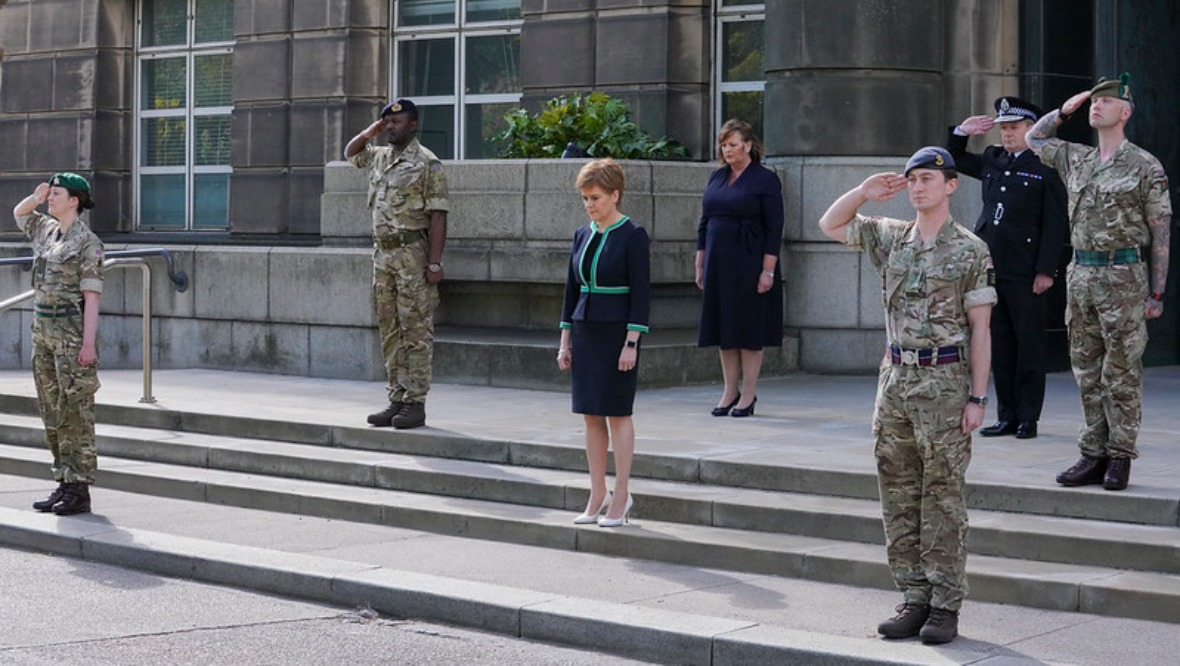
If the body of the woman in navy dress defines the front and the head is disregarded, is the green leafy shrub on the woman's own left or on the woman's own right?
on the woman's own right

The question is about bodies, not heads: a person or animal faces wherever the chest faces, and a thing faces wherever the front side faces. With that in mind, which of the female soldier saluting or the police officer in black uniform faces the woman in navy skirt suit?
the police officer in black uniform

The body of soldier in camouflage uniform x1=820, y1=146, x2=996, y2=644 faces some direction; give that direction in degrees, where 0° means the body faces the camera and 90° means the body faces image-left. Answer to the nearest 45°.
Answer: approximately 45°

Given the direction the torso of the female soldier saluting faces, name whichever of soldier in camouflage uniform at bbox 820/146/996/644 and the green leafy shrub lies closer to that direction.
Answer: the soldier in camouflage uniform

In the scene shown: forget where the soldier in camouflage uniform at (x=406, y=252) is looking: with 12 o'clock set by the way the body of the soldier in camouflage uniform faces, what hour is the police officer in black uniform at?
The police officer in black uniform is roughly at 8 o'clock from the soldier in camouflage uniform.

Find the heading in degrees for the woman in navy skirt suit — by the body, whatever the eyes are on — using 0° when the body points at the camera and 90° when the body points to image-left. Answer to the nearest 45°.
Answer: approximately 45°

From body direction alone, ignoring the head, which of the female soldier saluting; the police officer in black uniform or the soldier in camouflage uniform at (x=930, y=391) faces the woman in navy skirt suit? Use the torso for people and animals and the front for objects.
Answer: the police officer in black uniform

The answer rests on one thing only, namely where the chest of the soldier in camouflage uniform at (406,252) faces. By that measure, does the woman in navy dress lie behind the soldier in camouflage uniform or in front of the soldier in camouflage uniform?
behind

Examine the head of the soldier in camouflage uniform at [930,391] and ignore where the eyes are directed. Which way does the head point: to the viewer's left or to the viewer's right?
to the viewer's left

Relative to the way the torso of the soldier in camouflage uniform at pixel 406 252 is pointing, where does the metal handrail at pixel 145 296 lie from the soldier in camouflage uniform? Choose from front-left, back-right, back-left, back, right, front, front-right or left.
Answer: right
